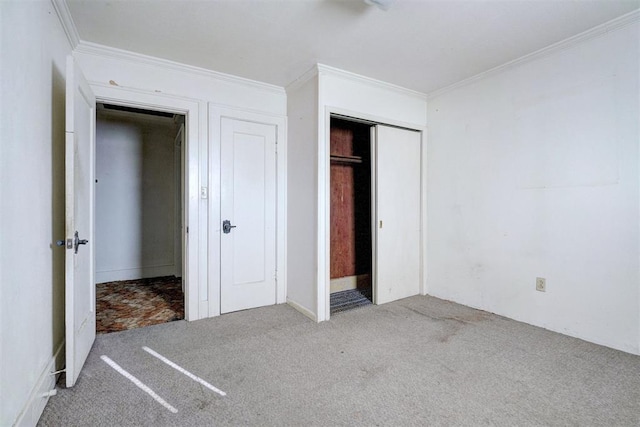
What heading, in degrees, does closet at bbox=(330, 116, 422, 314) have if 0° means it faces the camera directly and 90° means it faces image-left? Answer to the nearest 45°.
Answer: approximately 315°

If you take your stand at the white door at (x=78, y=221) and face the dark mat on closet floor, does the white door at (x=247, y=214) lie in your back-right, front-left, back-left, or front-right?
front-left

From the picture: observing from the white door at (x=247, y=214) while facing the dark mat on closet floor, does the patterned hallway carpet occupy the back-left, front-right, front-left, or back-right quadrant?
back-left

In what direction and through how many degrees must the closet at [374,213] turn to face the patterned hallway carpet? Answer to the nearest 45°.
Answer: approximately 135° to its right

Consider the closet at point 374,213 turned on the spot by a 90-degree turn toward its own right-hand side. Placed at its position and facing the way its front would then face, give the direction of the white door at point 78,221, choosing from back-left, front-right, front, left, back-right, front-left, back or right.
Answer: front

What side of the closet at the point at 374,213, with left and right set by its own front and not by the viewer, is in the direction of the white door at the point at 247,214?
right
